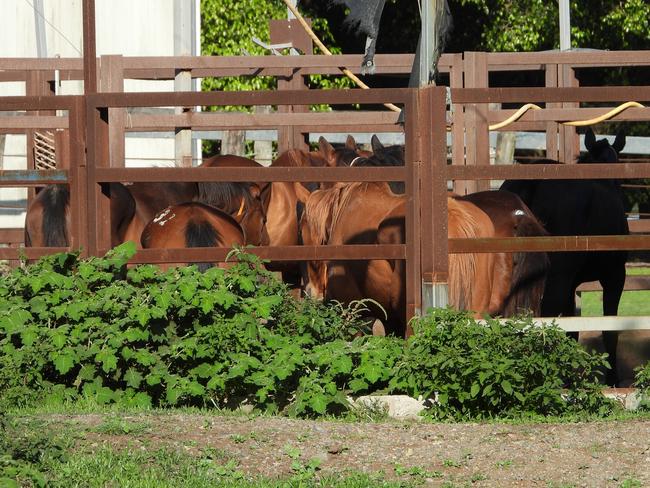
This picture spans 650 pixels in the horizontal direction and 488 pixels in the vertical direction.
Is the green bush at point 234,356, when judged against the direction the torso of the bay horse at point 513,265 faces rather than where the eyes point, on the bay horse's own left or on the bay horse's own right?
on the bay horse's own left

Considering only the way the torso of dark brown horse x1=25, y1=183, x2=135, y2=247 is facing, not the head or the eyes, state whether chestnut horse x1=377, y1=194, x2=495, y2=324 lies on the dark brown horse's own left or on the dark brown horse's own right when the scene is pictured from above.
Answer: on the dark brown horse's own right

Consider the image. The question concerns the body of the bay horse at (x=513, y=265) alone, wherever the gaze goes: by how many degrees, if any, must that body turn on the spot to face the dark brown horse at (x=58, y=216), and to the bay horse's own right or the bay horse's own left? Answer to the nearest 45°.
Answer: approximately 45° to the bay horse's own left

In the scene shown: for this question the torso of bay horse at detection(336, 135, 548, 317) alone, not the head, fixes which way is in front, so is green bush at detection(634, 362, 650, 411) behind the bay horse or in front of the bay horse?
behind

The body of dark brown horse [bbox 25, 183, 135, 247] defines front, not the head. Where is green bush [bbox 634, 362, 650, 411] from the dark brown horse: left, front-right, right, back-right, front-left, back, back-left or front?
right

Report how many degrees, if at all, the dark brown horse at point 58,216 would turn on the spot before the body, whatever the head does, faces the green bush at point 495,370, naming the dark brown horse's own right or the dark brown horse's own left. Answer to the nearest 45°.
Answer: approximately 90° to the dark brown horse's own right

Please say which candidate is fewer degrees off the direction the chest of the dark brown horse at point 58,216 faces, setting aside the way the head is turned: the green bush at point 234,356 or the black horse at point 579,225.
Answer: the black horse

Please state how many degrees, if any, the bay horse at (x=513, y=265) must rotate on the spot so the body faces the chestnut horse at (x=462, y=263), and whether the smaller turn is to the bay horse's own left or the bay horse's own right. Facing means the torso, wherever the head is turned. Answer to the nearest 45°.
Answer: approximately 90° to the bay horse's own left

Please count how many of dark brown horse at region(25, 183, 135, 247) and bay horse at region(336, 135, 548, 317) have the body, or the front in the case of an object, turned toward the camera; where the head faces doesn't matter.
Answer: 0

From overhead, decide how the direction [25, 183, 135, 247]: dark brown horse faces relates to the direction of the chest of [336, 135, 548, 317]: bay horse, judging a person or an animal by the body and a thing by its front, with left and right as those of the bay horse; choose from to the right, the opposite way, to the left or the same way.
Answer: to the right

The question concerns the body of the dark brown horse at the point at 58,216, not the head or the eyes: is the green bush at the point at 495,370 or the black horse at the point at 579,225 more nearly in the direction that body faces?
the black horse

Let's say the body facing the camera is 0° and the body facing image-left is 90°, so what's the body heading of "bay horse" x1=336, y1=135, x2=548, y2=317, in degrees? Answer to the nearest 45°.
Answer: approximately 135°

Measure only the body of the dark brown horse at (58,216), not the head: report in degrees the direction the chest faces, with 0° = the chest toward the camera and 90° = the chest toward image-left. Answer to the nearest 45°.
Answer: approximately 225°

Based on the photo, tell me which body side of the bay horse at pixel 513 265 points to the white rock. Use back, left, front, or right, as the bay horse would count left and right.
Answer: left
